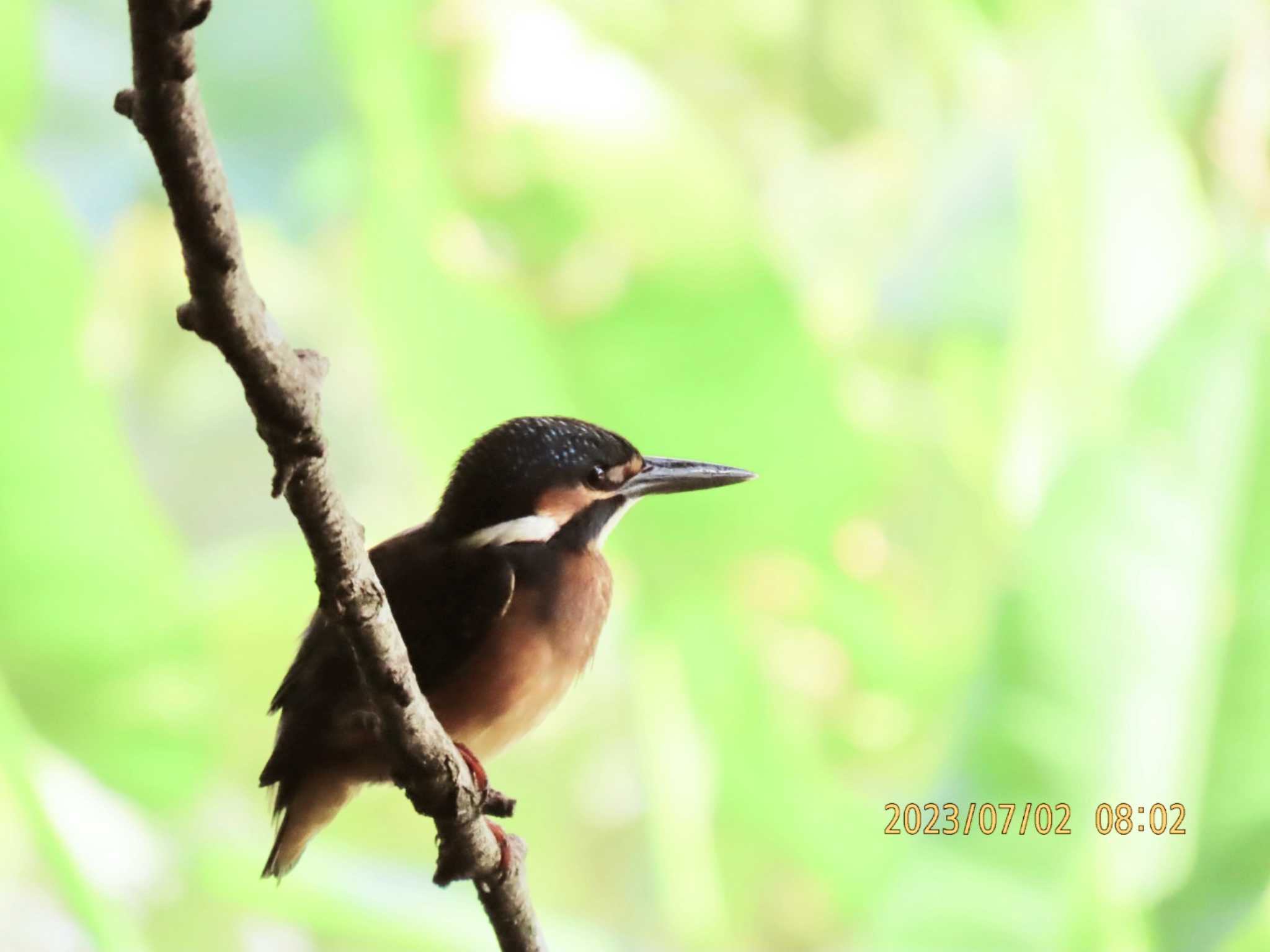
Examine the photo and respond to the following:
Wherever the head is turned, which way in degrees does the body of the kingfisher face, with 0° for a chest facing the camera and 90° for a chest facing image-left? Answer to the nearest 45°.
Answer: approximately 270°
